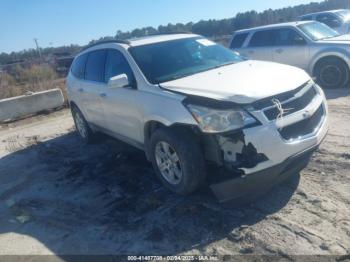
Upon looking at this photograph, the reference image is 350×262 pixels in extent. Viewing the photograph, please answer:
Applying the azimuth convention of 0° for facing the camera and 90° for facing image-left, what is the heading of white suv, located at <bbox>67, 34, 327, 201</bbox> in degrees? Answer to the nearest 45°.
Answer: approximately 315°

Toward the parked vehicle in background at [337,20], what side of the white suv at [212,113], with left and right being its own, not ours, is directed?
left

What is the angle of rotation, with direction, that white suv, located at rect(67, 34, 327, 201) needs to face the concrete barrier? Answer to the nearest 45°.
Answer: approximately 180°

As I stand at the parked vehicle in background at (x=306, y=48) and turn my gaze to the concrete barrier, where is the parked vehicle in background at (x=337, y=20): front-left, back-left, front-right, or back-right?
back-right

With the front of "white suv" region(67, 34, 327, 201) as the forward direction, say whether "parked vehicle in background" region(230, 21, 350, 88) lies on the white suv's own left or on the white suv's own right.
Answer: on the white suv's own left
